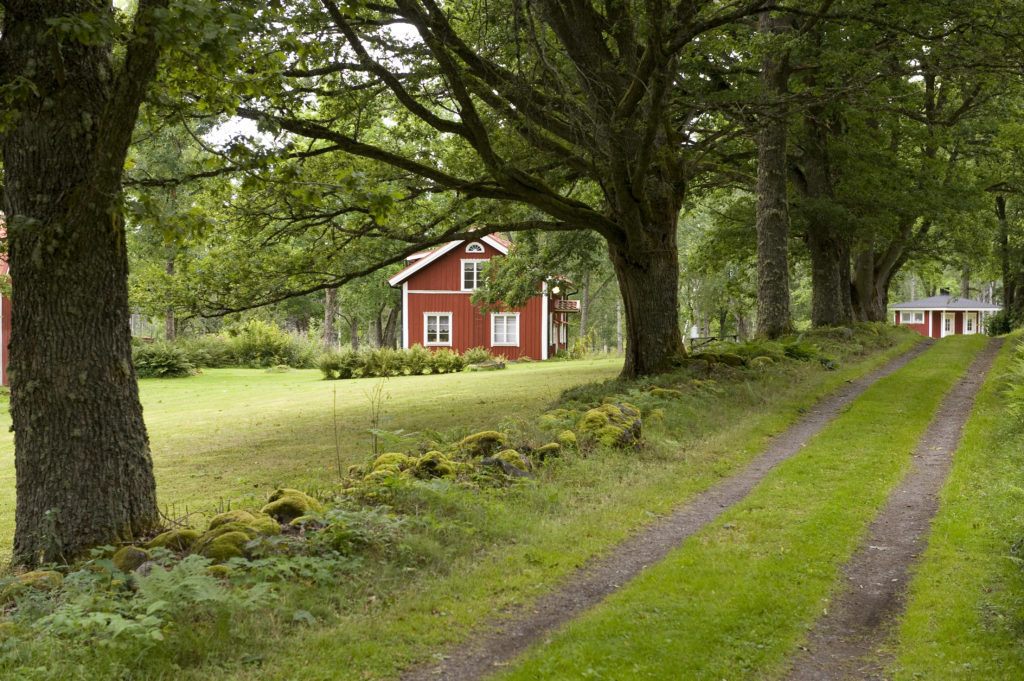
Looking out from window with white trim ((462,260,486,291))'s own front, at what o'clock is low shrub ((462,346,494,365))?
The low shrub is roughly at 12 o'clock from the window with white trim.

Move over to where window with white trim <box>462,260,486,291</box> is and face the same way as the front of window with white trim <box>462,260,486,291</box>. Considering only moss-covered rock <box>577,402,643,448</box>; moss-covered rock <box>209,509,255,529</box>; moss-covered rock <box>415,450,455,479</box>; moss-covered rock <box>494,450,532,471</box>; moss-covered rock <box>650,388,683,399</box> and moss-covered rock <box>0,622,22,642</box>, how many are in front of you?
6

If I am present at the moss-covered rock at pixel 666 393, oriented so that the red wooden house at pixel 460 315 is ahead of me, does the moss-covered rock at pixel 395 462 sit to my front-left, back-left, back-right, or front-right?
back-left

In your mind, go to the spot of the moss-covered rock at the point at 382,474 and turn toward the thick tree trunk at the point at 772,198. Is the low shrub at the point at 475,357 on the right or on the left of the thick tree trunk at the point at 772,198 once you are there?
left

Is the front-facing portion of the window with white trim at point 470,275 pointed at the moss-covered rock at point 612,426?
yes

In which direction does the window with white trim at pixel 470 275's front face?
toward the camera

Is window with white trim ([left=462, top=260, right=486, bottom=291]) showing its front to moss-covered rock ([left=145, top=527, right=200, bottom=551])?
yes

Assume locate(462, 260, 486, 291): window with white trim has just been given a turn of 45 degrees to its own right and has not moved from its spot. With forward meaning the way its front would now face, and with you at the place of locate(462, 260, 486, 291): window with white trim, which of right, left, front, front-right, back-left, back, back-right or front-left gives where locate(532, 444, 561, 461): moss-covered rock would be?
front-left

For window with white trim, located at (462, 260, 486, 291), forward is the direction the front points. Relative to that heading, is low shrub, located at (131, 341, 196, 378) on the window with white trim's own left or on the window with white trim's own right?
on the window with white trim's own right

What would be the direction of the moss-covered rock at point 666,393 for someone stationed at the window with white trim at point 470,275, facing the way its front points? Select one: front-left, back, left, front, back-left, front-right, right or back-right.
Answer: front

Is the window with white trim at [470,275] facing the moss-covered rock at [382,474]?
yes
